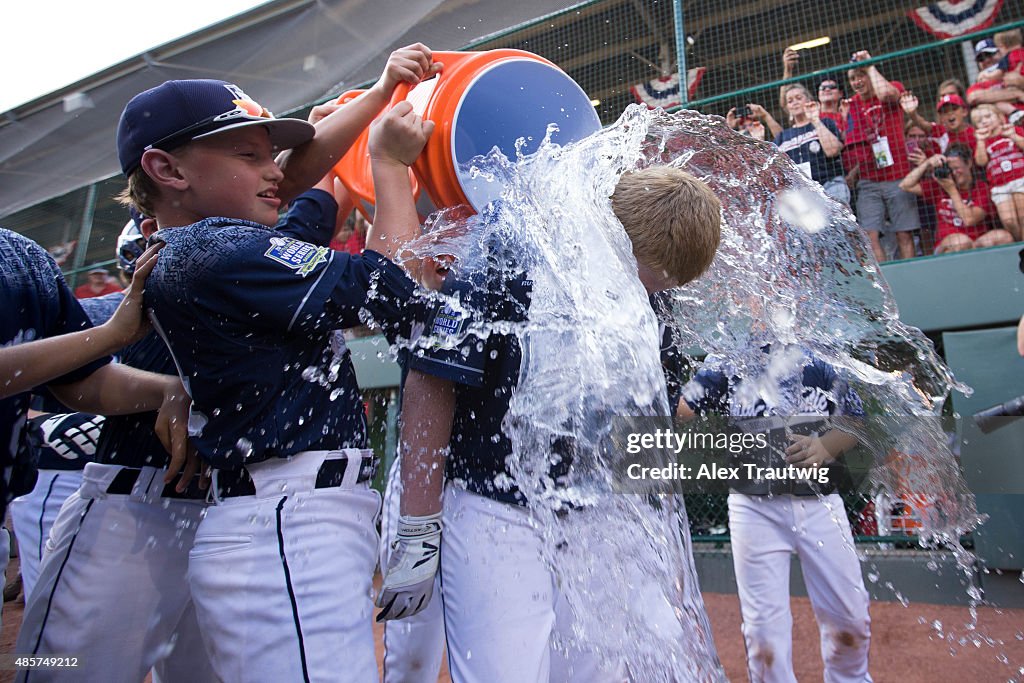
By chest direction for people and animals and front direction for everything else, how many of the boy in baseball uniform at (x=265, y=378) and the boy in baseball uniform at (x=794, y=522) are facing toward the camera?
1

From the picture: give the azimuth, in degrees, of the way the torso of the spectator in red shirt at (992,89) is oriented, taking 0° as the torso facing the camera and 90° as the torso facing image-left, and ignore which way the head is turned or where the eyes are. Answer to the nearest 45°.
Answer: approximately 0°

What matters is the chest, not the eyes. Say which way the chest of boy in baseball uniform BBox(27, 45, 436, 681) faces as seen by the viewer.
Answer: to the viewer's right

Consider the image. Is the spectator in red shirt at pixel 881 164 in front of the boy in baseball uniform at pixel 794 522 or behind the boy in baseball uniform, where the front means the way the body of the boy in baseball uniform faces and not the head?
behind

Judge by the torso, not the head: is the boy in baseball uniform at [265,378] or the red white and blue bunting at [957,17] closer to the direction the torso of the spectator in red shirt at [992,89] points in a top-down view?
the boy in baseball uniform

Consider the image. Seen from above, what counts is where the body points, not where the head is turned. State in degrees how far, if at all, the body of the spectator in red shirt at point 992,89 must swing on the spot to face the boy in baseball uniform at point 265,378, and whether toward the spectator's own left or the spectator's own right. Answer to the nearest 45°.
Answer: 0° — they already face them

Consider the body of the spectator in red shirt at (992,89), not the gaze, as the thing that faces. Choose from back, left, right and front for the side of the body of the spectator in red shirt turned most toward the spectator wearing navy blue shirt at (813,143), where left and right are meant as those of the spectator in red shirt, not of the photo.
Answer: right
